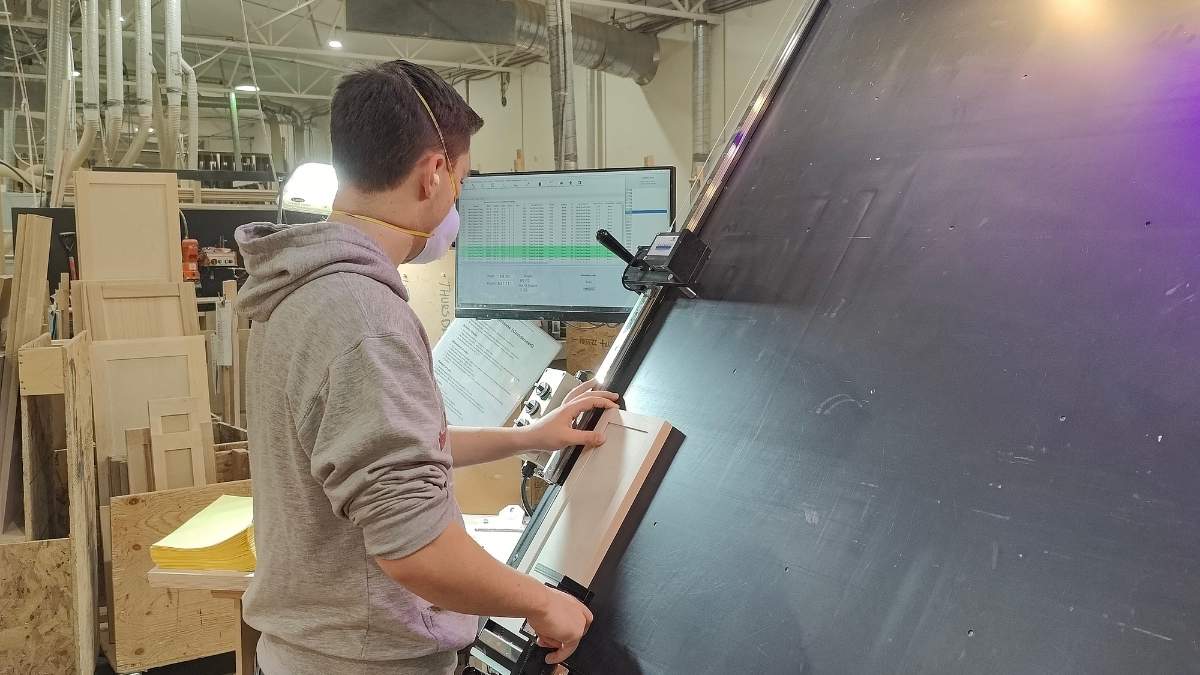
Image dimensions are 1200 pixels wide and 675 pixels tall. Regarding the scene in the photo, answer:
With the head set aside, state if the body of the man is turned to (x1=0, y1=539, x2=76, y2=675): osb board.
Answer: no

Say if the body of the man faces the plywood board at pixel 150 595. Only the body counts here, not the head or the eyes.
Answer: no

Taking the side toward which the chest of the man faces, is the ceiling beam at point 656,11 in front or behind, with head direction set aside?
in front

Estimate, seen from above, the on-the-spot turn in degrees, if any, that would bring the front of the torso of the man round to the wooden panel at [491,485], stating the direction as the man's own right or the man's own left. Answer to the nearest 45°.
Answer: approximately 45° to the man's own left

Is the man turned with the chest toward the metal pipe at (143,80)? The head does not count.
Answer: no

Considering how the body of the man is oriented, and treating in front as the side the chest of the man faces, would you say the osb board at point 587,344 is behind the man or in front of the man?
in front

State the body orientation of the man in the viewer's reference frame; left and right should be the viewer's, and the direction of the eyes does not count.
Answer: facing away from the viewer and to the right of the viewer

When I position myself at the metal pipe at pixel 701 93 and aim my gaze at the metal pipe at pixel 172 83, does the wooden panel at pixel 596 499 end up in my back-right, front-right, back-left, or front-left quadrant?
front-left

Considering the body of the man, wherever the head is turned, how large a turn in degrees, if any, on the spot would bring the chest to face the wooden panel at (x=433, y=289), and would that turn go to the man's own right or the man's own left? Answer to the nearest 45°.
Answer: approximately 45° to the man's own left

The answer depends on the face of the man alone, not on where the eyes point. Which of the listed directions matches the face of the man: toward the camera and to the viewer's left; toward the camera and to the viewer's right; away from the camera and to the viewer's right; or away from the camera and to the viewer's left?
away from the camera and to the viewer's right

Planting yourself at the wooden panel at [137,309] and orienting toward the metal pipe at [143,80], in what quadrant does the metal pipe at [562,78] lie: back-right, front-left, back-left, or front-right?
front-right

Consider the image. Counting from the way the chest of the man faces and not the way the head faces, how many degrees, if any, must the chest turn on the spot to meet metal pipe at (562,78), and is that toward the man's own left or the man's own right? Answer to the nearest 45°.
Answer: approximately 45° to the man's own left
